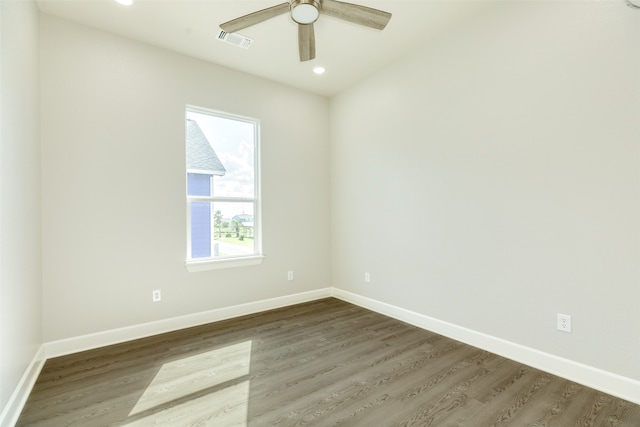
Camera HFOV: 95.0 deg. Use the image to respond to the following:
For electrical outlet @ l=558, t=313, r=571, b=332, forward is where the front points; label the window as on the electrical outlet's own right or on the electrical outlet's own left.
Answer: on the electrical outlet's own right

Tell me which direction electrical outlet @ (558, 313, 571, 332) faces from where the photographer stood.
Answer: facing the viewer

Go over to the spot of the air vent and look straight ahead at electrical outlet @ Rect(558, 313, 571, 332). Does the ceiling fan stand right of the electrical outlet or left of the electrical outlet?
right

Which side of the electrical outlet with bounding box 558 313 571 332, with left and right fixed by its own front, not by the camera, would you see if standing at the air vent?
right
